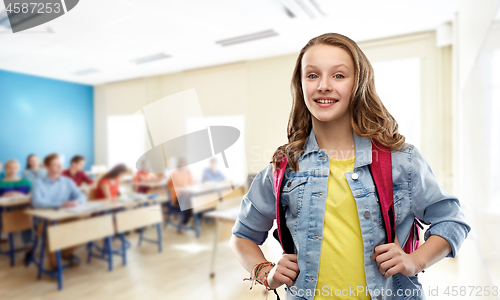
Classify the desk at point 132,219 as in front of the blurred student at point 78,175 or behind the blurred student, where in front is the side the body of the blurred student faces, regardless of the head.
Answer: in front

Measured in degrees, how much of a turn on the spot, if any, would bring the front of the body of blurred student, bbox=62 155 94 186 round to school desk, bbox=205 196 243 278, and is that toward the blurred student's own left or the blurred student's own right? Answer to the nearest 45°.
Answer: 0° — they already face it

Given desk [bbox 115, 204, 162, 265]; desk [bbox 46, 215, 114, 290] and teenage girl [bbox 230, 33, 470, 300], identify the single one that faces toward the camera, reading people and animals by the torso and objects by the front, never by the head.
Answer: the teenage girl

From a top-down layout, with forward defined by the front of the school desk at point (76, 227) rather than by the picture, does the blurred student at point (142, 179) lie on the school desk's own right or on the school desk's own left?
on the school desk's own left

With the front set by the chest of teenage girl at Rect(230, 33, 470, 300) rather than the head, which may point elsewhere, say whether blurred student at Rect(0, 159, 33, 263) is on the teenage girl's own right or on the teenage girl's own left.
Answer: on the teenage girl's own right

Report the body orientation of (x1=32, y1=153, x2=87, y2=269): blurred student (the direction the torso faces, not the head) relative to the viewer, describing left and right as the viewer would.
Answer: facing the viewer and to the right of the viewer

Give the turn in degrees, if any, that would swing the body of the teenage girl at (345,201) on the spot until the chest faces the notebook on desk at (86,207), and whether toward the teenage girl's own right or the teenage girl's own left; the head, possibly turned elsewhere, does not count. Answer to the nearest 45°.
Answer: approximately 135° to the teenage girl's own right

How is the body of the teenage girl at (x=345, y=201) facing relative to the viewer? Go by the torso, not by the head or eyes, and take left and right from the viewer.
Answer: facing the viewer
